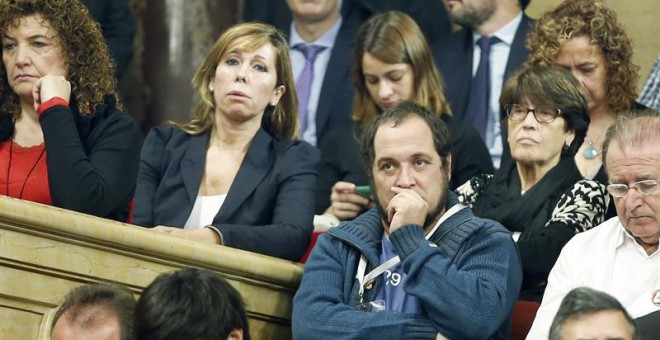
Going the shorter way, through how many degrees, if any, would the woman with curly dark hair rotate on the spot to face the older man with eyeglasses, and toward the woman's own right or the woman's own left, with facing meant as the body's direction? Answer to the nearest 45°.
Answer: approximately 90° to the woman's own left

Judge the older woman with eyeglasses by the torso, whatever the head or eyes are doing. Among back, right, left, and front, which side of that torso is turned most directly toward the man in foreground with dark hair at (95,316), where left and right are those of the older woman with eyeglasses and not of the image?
front

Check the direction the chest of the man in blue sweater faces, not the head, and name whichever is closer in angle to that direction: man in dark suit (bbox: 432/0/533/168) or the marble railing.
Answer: the marble railing

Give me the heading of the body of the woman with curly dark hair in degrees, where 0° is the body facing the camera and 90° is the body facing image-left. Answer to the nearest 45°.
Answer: approximately 45°
